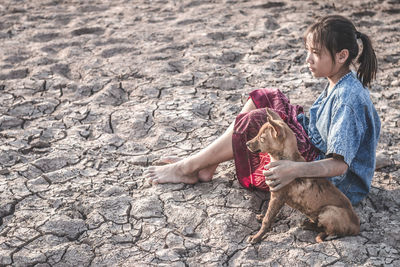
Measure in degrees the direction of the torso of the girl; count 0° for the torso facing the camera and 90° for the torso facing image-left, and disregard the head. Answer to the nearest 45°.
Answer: approximately 90°

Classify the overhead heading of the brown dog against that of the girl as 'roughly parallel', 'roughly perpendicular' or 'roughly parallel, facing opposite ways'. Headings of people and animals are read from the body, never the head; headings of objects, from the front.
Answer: roughly parallel

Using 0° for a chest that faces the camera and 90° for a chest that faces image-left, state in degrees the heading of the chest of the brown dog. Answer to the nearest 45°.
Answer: approximately 90°

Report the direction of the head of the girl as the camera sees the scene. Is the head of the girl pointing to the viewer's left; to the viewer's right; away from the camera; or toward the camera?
to the viewer's left
